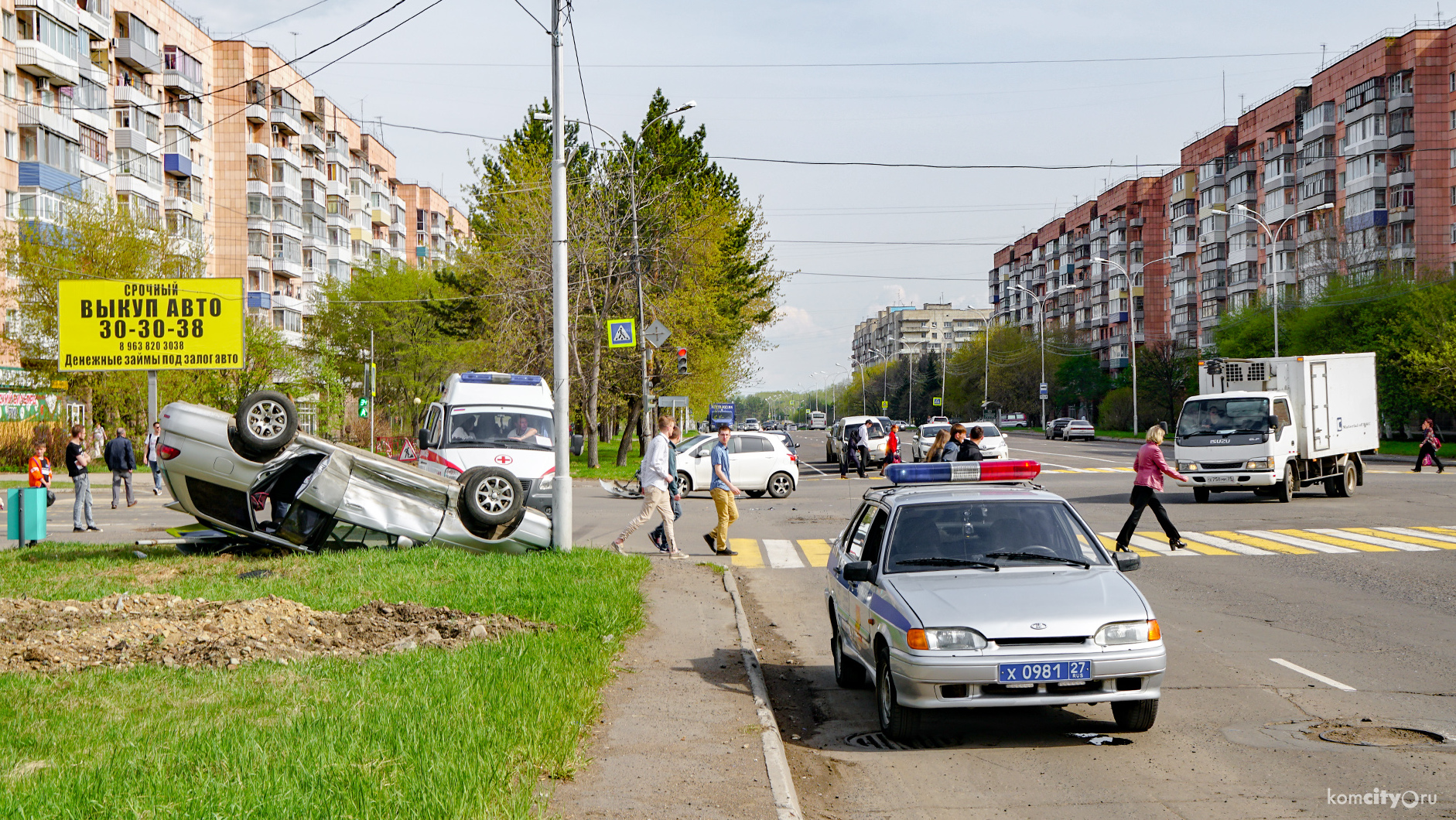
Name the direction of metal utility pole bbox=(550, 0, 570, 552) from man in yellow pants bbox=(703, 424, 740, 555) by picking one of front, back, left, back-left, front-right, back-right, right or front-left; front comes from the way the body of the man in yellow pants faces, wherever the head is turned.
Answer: back-right

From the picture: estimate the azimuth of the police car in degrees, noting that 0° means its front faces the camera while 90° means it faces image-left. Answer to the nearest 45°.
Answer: approximately 315°

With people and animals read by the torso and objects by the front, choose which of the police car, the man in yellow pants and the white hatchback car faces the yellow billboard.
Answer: the white hatchback car

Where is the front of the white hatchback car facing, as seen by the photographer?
facing to the left of the viewer

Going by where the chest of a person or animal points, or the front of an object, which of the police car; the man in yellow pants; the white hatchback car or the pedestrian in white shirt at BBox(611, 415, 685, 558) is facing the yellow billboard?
the white hatchback car

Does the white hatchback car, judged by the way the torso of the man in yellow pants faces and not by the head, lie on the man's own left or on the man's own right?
on the man's own left

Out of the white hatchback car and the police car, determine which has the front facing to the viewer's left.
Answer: the white hatchback car

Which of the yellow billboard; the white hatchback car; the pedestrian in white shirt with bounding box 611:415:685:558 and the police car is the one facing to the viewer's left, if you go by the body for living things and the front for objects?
the white hatchback car

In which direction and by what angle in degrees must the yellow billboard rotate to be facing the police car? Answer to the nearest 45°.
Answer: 0° — it already faces it

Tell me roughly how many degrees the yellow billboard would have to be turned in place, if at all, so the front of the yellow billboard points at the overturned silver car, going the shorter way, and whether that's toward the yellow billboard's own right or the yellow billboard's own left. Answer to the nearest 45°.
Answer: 0° — it already faces it
